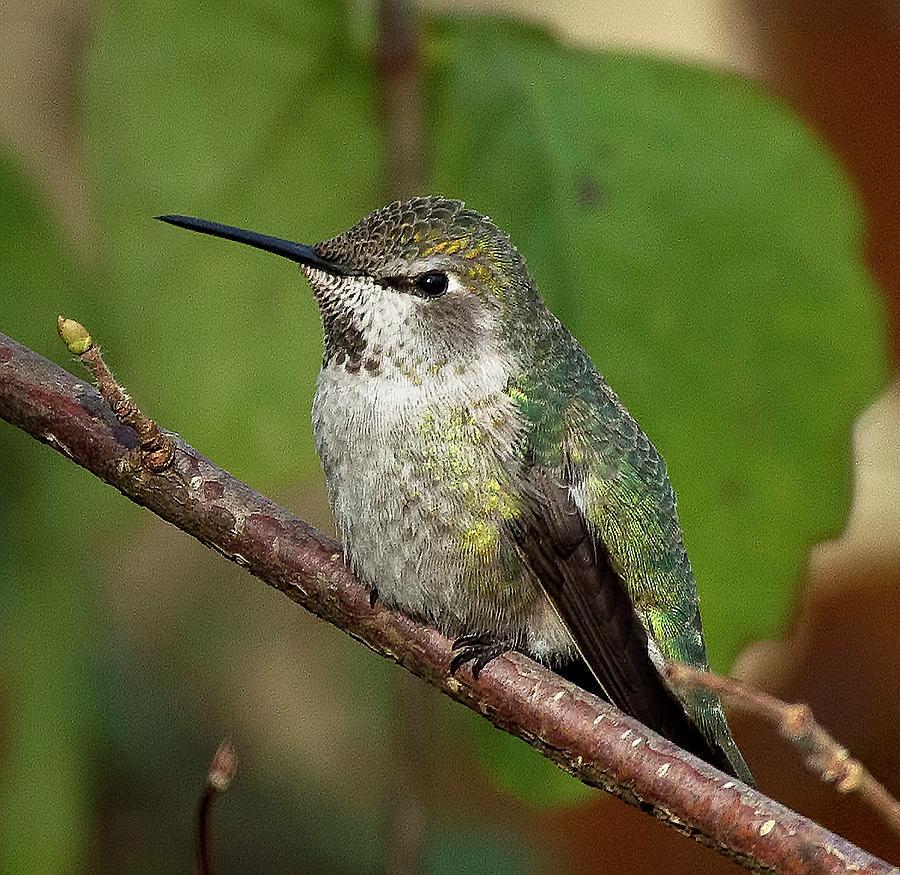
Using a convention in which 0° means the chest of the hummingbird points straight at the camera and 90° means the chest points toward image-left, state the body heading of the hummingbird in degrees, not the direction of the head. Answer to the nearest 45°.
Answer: approximately 90°
